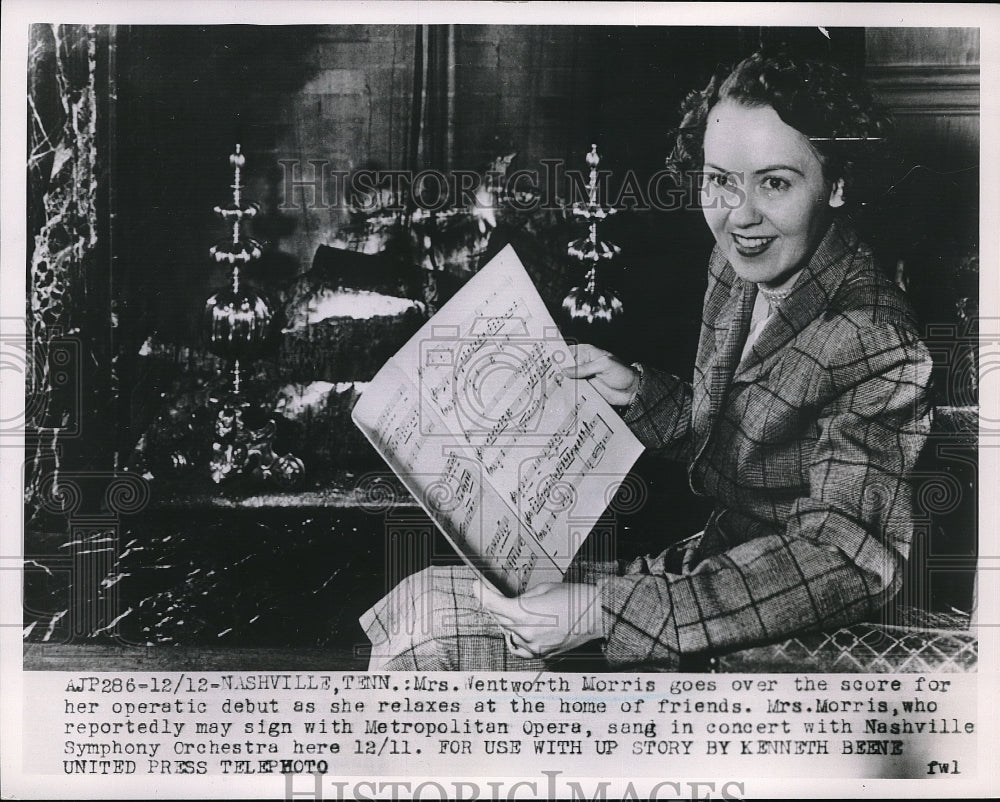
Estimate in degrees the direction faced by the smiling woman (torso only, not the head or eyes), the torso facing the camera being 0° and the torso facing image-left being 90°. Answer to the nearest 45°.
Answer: approximately 45°
